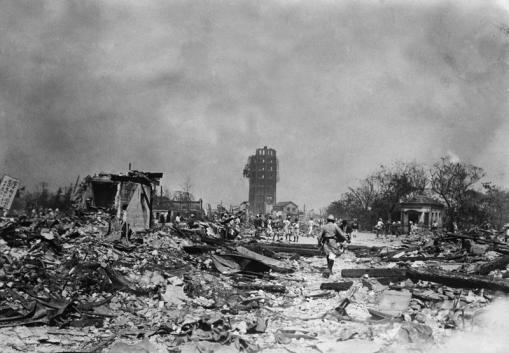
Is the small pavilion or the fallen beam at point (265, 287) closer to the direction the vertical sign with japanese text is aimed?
the fallen beam

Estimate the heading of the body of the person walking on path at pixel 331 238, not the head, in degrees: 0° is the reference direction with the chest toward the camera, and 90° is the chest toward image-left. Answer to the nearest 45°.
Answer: approximately 180°

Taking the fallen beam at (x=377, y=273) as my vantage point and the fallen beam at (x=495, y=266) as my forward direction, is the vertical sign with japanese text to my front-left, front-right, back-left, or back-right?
back-left

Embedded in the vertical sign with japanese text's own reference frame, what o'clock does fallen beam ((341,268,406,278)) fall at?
The fallen beam is roughly at 11 o'clock from the vertical sign with japanese text.

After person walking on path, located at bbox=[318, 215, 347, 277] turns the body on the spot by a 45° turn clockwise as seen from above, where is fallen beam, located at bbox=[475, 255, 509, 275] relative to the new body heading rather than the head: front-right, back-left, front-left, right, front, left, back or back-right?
front-right

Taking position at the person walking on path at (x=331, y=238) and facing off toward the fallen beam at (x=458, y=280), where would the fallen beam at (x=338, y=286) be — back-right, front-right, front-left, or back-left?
front-right

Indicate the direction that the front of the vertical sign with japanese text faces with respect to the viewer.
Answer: facing the viewer

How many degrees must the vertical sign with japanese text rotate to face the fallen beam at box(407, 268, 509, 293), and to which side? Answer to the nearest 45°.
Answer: approximately 45° to its left

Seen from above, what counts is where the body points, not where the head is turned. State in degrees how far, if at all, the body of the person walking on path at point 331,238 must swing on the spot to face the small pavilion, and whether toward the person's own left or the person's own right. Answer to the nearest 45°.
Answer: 0° — they already face it

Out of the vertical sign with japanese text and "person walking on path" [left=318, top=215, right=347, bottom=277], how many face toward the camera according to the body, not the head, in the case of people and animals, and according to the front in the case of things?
1

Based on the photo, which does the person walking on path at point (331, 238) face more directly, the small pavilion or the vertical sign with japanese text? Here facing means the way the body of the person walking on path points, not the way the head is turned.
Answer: the small pavilion

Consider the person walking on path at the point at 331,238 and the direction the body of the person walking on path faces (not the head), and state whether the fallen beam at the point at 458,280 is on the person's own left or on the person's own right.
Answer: on the person's own right

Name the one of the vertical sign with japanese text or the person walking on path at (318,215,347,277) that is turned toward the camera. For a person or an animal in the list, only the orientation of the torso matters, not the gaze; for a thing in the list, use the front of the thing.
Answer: the vertical sign with japanese text

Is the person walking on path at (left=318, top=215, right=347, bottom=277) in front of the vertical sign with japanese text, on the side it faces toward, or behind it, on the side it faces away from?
in front
